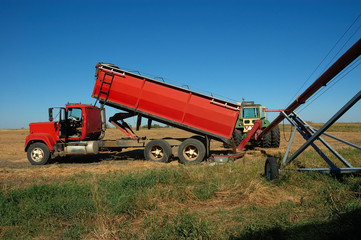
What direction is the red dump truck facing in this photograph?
to the viewer's left
